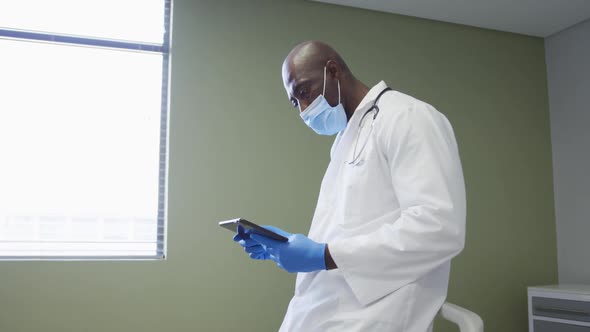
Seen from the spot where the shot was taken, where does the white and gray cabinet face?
facing the viewer and to the left of the viewer
